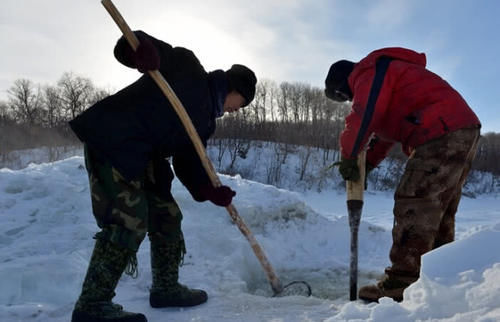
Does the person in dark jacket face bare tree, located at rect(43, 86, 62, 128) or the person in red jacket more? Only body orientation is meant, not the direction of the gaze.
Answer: the person in red jacket

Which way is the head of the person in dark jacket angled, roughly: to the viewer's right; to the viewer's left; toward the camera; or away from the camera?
to the viewer's right

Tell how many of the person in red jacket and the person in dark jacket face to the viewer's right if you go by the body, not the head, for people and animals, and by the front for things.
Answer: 1

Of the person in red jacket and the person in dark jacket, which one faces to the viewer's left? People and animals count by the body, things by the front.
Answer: the person in red jacket

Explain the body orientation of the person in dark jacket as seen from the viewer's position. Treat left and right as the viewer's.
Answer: facing to the right of the viewer

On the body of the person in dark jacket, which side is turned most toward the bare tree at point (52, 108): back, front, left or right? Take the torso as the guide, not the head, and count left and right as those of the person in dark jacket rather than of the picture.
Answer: left

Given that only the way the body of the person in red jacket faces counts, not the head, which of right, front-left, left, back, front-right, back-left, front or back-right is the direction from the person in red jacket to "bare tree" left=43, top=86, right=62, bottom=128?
front-right

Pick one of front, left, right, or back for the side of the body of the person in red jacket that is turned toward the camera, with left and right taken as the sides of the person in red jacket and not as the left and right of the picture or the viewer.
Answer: left

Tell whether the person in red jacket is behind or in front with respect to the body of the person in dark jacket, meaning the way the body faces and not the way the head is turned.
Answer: in front

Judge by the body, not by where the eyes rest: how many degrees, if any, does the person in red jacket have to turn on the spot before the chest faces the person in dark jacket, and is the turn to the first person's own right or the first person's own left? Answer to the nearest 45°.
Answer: approximately 45° to the first person's own left
